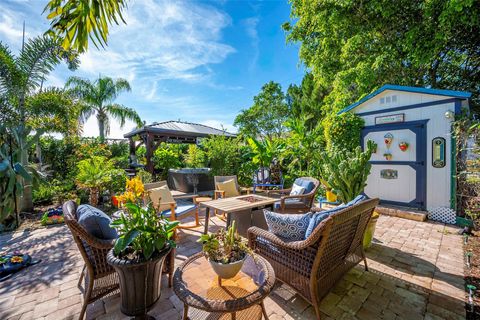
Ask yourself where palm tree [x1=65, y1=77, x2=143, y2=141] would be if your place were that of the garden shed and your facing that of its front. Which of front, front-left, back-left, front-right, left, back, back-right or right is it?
front-right

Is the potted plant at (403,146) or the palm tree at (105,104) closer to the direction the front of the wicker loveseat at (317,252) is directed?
the palm tree

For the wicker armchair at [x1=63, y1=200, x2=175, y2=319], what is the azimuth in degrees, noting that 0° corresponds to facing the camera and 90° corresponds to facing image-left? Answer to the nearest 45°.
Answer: approximately 225°

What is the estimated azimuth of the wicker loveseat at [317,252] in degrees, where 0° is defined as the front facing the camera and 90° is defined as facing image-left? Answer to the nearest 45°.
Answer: approximately 135°

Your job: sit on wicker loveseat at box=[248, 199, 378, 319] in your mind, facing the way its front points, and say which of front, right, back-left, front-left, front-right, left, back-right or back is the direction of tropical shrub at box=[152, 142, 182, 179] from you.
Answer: front

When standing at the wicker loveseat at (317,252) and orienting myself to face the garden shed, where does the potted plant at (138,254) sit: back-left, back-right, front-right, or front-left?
back-left

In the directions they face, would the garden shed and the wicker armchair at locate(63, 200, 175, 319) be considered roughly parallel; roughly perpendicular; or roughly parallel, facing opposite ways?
roughly perpendicular

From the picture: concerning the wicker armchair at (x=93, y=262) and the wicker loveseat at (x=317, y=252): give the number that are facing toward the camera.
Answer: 0

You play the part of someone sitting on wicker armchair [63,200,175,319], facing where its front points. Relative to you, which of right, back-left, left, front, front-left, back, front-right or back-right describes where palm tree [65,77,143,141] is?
front-left

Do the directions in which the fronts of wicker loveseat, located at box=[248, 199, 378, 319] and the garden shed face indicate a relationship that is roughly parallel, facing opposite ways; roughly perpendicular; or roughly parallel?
roughly perpendicular

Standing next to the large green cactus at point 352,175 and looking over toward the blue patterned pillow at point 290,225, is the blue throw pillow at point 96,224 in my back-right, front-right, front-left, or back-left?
front-right

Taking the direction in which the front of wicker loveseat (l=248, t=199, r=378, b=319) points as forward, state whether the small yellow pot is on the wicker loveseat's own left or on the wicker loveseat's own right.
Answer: on the wicker loveseat's own right

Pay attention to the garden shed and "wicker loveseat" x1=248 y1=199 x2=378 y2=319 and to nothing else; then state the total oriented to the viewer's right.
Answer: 0

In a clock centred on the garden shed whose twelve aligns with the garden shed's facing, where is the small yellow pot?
The small yellow pot is roughly at 1 o'clock from the garden shed.

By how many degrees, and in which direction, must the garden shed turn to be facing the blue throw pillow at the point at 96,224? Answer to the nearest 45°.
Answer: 0° — it already faces it
